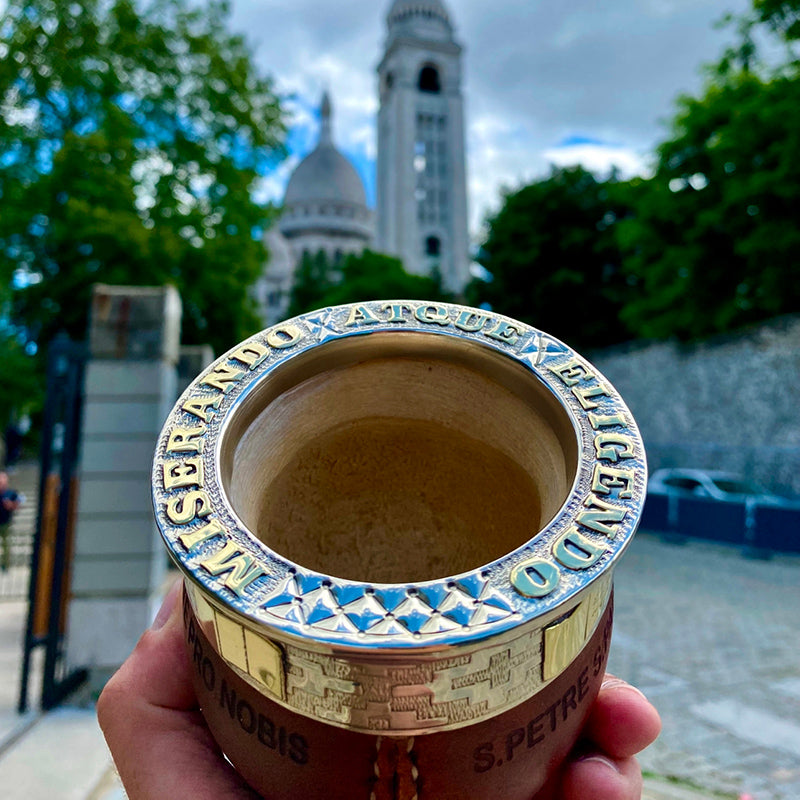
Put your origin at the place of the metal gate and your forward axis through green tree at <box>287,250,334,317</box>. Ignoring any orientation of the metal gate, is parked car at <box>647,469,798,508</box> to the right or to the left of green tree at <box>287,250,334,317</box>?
right

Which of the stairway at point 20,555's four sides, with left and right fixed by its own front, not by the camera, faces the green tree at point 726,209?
left

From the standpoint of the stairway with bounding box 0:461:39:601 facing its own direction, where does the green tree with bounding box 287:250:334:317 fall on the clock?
The green tree is roughly at 7 o'clock from the stairway.
